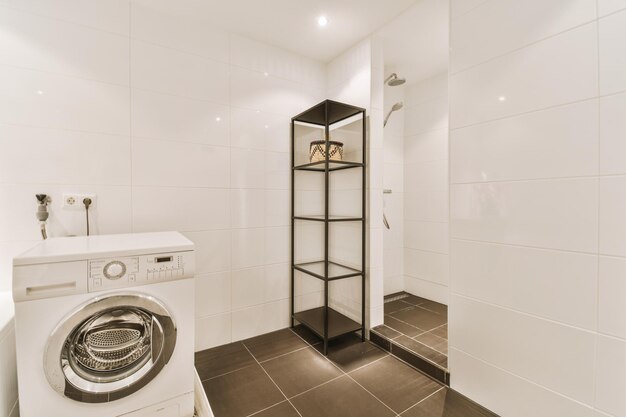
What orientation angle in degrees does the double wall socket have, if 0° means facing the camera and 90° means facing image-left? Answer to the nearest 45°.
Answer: approximately 0°

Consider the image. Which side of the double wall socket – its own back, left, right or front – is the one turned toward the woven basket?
left

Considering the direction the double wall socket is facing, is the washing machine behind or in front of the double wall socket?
in front

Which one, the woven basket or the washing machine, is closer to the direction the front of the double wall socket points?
the washing machine

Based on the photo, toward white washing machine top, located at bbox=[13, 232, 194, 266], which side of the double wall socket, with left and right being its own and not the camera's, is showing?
front
